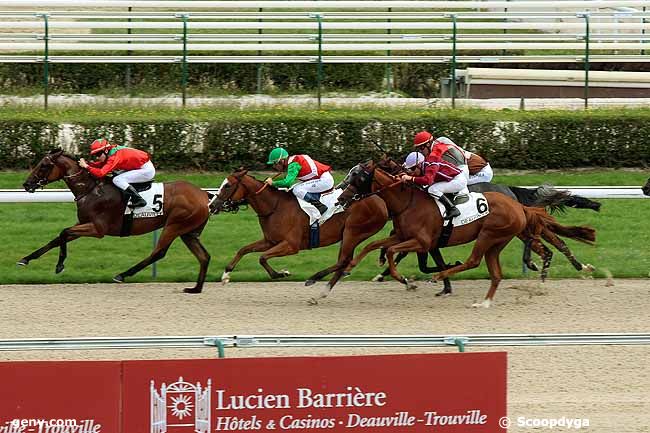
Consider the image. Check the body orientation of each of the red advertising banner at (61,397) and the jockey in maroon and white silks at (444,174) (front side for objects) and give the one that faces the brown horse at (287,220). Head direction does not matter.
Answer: the jockey in maroon and white silks

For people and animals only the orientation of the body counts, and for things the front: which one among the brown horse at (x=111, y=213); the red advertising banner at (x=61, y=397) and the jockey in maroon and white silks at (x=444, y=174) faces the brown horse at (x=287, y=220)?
the jockey in maroon and white silks

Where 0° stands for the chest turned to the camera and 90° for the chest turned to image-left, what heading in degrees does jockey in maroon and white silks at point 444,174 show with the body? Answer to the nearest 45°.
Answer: approximately 90°

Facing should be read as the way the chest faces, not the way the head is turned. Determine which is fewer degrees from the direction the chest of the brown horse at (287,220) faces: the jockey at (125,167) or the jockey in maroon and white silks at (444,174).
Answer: the jockey

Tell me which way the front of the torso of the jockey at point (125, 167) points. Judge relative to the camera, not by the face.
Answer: to the viewer's left

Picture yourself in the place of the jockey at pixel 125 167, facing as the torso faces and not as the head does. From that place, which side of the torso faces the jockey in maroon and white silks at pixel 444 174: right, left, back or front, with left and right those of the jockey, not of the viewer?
back

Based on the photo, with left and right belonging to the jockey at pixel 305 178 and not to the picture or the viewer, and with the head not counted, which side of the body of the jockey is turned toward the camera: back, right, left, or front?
left

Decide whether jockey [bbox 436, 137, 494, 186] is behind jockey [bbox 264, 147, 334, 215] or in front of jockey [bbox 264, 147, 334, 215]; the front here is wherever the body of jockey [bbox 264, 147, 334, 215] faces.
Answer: behind

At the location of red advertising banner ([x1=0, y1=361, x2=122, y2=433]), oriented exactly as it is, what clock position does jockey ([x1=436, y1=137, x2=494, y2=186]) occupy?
The jockey is roughly at 7 o'clock from the red advertising banner.

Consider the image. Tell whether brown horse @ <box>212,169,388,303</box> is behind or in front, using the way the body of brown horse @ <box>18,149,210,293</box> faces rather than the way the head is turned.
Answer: behind

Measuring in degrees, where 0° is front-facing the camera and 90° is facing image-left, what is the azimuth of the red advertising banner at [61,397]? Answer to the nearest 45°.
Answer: approximately 0°

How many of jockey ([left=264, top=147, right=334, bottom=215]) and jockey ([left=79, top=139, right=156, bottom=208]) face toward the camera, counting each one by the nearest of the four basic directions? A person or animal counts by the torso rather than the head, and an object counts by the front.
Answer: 0

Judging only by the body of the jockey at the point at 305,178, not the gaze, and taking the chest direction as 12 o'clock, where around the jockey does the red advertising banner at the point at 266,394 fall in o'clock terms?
The red advertising banner is roughly at 9 o'clock from the jockey.

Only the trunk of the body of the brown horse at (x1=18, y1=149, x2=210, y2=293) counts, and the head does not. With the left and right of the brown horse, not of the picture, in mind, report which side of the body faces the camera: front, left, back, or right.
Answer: left

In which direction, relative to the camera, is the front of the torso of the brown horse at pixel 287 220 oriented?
to the viewer's left

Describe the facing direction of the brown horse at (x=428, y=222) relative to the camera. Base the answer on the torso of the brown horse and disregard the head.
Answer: to the viewer's left

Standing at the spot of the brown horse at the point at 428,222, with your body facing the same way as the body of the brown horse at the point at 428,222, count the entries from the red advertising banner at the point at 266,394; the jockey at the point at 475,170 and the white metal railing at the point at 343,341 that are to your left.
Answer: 2

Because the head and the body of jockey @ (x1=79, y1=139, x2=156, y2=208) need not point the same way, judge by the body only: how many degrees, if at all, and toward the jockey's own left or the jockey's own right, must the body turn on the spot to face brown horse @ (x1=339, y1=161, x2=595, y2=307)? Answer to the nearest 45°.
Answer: approximately 135° to the jockey's own left
